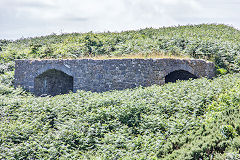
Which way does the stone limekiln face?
toward the camera
